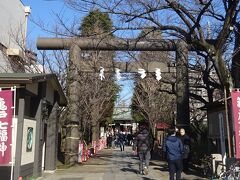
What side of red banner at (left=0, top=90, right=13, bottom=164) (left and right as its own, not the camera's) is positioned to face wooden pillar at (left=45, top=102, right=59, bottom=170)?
back

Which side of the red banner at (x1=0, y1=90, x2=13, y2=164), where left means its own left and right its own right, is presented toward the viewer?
front

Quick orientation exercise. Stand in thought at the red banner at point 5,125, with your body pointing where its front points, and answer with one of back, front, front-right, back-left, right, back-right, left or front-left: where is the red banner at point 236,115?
left

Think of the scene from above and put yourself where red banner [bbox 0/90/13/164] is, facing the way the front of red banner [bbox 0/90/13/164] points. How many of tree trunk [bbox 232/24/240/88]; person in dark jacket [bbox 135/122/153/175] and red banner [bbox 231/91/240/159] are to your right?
0

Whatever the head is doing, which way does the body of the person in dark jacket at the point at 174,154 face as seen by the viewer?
away from the camera

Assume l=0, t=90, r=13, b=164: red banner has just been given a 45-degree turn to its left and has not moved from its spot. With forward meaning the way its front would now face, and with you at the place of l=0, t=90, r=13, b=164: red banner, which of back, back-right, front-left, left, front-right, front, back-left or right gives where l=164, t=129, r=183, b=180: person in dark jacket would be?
front-left

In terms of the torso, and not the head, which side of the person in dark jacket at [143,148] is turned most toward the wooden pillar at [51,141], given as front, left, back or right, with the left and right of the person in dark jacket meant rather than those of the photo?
left

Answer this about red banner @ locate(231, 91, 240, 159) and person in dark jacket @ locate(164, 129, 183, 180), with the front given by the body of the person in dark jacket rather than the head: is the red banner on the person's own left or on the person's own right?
on the person's own right

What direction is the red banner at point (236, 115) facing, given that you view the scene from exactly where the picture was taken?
facing the viewer

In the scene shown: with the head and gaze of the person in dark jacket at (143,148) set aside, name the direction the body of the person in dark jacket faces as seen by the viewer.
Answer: away from the camera
